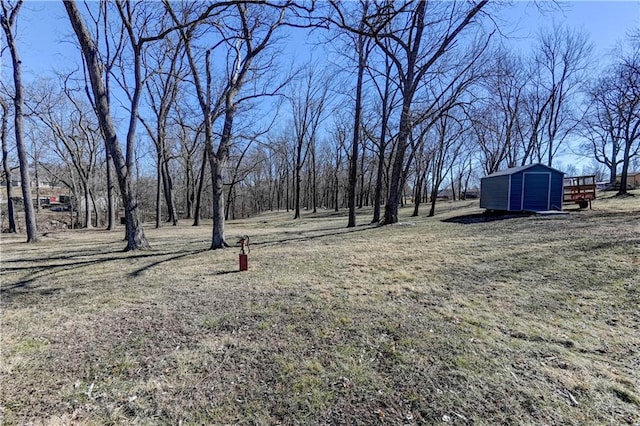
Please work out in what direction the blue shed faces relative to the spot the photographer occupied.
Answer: facing the viewer and to the right of the viewer

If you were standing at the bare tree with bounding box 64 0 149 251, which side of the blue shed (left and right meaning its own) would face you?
right
